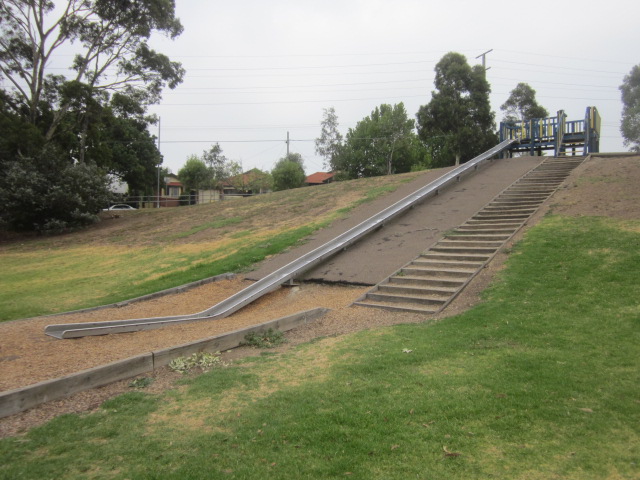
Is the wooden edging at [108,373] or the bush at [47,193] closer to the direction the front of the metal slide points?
the wooden edging

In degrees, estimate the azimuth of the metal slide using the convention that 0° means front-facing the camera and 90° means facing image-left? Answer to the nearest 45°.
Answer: approximately 45°

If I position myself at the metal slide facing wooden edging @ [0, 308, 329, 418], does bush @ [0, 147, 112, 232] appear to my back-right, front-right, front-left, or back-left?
back-right

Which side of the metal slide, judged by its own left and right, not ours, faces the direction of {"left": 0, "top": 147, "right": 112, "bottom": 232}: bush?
right

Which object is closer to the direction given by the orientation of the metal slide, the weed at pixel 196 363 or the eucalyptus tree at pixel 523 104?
the weed

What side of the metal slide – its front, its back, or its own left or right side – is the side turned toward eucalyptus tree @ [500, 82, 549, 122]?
back

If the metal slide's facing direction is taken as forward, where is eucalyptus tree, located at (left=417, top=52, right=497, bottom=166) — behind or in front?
behind

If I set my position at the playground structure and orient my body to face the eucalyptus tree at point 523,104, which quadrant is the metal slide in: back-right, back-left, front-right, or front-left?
back-left

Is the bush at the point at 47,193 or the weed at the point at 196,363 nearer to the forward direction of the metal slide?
the weed

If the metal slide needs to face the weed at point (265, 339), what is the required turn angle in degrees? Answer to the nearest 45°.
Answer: approximately 45° to its left

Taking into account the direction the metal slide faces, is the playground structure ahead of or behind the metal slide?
behind
